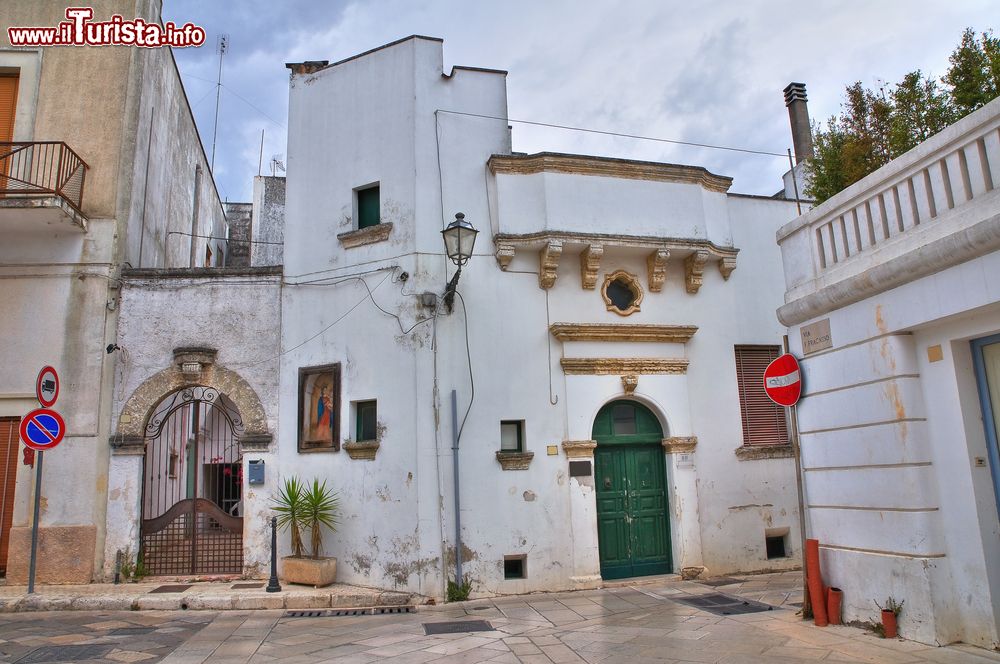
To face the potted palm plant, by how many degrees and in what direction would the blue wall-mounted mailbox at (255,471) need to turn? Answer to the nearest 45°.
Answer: approximately 45° to its left

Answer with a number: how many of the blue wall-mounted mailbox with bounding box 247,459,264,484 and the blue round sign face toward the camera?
2

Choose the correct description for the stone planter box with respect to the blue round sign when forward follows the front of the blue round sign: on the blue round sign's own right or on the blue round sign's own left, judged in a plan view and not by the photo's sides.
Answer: on the blue round sign's own left

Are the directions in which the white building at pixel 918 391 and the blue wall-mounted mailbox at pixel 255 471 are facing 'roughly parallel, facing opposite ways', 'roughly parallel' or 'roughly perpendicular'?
roughly perpendicular

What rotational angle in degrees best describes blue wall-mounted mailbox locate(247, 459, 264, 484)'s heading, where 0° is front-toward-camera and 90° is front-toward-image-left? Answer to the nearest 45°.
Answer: approximately 0°

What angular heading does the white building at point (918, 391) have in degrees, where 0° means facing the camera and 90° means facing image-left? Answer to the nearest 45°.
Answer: approximately 45°

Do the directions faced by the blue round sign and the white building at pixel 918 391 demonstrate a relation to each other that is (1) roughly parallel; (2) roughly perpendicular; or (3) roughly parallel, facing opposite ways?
roughly perpendicular

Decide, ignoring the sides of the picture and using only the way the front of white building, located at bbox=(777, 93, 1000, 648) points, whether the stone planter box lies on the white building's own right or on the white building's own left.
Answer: on the white building's own right
